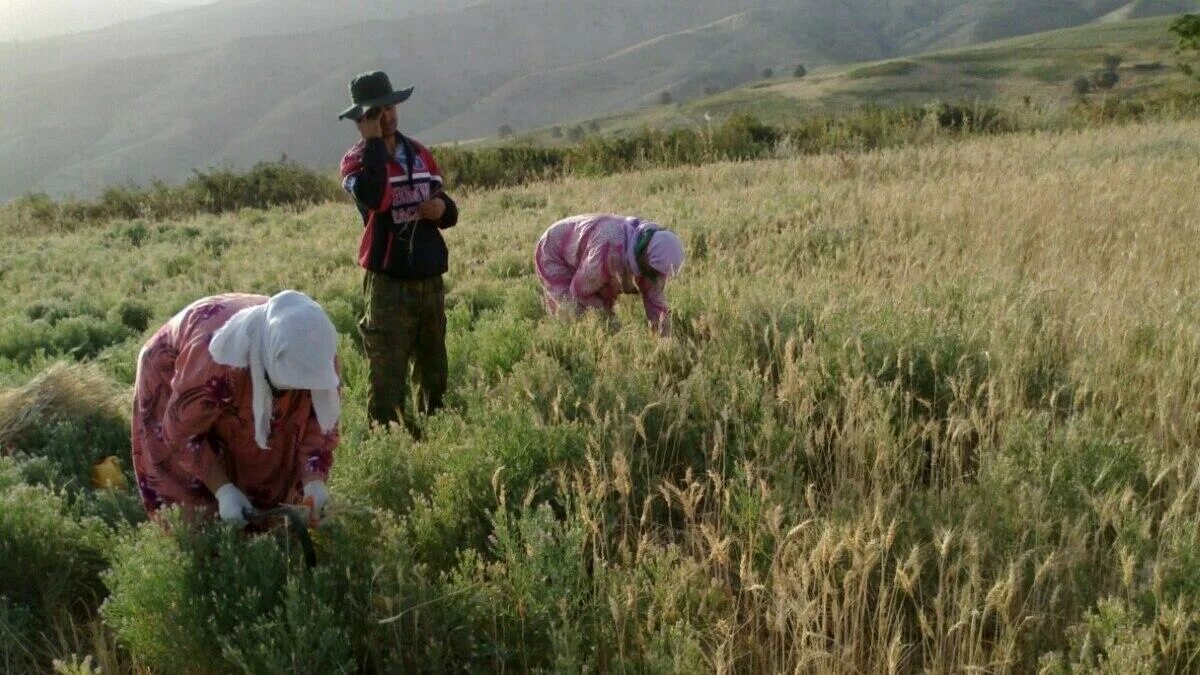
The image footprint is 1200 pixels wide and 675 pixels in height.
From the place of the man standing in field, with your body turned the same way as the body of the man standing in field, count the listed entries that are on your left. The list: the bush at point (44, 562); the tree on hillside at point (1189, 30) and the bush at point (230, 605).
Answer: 1

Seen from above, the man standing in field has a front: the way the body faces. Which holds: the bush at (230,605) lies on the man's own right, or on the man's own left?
on the man's own right

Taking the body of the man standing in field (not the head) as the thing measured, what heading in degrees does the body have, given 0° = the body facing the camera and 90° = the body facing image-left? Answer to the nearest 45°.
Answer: approximately 315°

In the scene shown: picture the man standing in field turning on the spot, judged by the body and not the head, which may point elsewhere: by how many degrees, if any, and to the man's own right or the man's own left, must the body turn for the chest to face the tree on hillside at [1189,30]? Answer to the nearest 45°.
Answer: approximately 90° to the man's own left

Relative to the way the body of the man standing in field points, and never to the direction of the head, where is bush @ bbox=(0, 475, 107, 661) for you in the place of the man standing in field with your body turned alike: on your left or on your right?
on your right

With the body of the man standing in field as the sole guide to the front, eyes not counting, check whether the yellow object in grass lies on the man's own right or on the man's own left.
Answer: on the man's own right

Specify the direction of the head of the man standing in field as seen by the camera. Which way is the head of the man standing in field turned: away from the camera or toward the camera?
toward the camera

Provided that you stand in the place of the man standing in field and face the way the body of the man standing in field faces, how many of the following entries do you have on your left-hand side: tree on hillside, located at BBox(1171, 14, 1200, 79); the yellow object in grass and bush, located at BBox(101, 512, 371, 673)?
1

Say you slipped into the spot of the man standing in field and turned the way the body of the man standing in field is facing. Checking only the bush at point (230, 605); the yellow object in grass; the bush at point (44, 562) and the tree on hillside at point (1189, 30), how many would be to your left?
1
